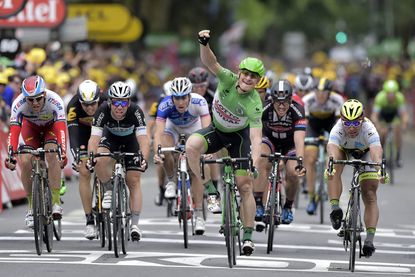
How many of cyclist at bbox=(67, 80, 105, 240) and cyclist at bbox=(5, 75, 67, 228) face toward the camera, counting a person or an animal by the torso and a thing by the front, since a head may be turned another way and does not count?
2

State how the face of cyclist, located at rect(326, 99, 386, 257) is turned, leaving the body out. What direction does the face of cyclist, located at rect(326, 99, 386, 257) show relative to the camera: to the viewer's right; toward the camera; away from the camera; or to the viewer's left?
toward the camera

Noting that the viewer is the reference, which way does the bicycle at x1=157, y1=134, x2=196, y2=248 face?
facing the viewer

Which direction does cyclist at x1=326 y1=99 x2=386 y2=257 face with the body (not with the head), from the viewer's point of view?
toward the camera

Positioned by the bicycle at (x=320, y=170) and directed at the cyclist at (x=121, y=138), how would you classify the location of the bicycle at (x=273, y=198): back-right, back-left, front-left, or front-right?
front-left

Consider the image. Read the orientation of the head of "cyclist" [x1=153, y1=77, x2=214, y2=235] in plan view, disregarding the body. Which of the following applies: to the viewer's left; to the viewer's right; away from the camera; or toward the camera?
toward the camera

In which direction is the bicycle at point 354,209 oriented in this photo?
toward the camera

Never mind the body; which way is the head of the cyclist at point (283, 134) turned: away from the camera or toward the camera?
toward the camera

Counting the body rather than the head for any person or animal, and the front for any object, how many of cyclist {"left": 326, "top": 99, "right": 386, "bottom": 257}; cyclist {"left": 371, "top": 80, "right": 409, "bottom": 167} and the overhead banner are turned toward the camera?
3

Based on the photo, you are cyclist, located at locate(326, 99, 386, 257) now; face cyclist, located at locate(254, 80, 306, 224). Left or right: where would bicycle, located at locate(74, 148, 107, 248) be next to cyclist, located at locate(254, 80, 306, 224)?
left

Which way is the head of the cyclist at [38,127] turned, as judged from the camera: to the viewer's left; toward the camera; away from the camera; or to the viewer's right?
toward the camera
